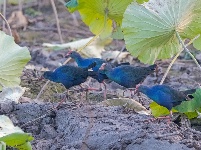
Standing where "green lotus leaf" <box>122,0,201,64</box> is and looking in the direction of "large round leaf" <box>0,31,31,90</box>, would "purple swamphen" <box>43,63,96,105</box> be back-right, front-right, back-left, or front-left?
front-left

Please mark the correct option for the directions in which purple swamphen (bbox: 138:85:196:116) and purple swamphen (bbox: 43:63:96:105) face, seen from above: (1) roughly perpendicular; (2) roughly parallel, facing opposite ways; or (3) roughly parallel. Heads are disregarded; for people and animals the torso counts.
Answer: roughly parallel

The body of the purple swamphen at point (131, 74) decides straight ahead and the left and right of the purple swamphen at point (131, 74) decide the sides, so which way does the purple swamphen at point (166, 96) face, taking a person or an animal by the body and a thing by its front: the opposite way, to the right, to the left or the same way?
the same way

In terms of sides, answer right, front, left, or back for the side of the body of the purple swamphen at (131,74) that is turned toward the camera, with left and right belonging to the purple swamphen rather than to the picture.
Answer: left
